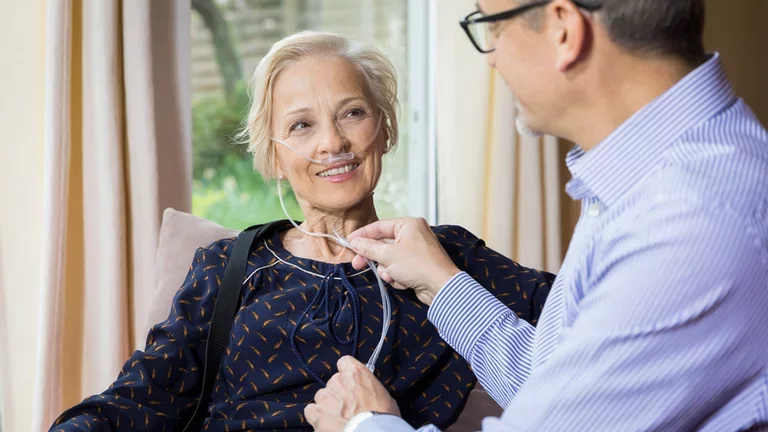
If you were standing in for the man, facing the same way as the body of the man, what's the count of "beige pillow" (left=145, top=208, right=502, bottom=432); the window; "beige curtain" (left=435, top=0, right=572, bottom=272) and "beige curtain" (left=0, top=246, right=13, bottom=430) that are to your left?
0

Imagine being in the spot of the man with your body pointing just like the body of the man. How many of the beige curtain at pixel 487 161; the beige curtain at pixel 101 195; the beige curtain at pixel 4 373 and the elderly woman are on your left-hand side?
0

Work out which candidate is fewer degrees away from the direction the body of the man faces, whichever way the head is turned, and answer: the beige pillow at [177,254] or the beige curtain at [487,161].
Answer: the beige pillow

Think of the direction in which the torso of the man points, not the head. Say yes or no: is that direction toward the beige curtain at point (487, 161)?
no

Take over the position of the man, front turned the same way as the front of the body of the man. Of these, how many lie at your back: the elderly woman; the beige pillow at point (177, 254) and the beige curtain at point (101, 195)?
0

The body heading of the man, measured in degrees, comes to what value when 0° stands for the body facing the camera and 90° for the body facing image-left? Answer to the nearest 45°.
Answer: approximately 90°

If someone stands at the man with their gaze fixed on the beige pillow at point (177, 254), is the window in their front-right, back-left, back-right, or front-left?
front-right

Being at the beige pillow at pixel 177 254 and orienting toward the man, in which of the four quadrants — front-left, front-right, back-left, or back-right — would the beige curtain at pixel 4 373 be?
back-right

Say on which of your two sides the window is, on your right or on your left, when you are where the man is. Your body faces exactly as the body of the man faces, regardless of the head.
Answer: on your right

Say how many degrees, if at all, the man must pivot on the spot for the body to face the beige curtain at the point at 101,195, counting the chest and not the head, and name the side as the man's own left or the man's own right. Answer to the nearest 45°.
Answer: approximately 45° to the man's own right

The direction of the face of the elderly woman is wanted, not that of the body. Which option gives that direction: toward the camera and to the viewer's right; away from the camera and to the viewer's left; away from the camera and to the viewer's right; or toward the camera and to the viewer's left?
toward the camera and to the viewer's right

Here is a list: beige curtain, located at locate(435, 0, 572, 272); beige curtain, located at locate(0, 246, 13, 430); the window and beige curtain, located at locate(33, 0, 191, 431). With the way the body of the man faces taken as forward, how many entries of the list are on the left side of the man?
0

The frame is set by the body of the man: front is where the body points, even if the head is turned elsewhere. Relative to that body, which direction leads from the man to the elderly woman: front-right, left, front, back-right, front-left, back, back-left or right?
front-right

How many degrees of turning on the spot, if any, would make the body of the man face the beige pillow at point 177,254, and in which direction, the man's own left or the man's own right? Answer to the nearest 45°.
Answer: approximately 45° to the man's own right

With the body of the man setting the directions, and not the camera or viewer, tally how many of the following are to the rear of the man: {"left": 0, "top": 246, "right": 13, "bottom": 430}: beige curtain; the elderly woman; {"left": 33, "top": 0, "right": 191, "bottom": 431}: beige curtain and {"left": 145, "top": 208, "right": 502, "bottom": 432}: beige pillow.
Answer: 0
